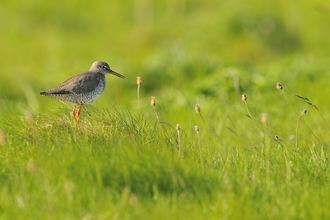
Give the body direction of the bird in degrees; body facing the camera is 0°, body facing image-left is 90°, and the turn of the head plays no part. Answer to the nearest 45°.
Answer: approximately 270°
